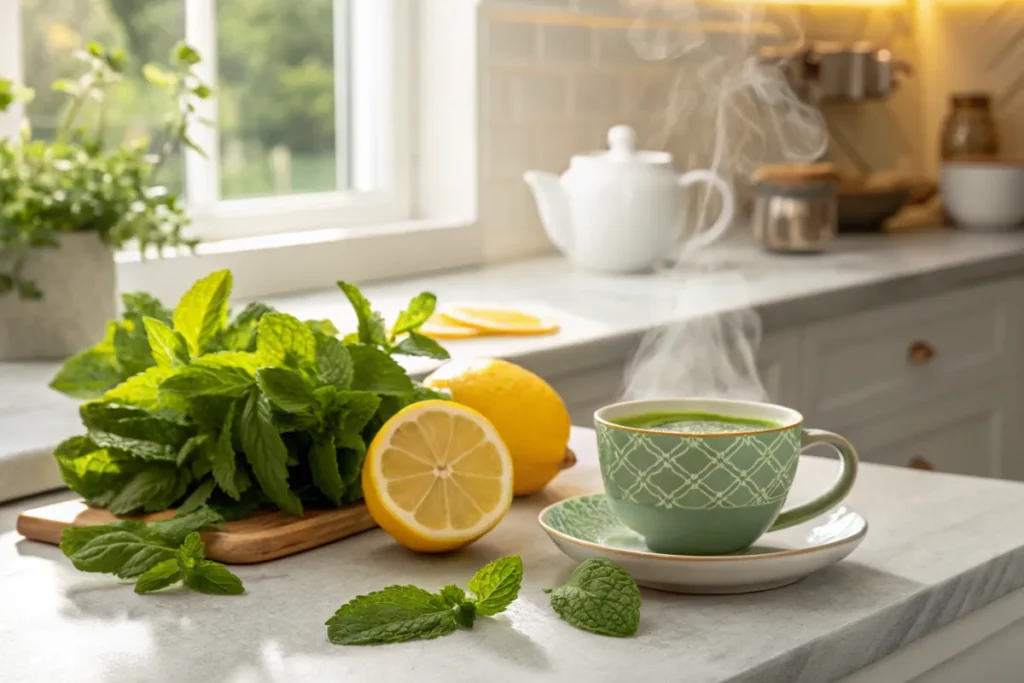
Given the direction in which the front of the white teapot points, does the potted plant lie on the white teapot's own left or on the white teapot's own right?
on the white teapot's own left

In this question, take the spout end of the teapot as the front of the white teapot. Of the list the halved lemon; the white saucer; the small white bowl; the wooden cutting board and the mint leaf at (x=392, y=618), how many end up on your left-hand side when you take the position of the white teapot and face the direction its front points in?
4

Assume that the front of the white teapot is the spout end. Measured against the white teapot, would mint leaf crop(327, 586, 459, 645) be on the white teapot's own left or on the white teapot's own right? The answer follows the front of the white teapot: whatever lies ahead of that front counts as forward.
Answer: on the white teapot's own left

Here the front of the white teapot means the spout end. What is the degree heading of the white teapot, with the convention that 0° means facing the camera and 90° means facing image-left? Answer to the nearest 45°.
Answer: approximately 90°

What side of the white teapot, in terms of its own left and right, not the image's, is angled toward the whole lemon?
left

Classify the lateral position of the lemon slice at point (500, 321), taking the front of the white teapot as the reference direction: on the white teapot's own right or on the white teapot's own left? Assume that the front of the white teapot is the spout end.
on the white teapot's own left

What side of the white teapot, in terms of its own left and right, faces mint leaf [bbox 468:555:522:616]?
left

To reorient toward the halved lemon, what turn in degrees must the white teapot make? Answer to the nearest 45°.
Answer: approximately 90° to its left

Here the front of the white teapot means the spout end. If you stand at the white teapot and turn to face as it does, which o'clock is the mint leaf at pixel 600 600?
The mint leaf is roughly at 9 o'clock from the white teapot.

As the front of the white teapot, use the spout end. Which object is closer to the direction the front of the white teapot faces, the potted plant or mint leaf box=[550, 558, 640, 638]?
the potted plant

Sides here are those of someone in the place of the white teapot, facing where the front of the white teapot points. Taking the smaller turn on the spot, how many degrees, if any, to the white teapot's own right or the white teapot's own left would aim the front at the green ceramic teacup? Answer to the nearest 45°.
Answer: approximately 90° to the white teapot's own left

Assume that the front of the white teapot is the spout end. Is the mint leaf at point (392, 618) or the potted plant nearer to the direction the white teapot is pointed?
the potted plant
